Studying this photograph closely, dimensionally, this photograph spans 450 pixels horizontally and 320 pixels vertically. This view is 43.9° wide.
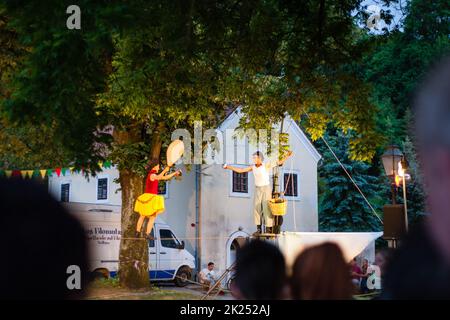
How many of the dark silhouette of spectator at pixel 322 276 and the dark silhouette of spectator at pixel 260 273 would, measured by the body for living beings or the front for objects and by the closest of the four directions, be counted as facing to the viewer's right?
0

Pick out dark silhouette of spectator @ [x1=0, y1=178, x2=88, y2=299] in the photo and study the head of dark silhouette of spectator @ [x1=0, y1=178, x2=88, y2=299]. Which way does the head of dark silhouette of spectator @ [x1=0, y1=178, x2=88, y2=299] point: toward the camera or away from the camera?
away from the camera

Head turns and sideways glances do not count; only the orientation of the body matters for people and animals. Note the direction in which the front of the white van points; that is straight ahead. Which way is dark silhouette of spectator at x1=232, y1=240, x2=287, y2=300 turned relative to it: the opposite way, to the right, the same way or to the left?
to the left

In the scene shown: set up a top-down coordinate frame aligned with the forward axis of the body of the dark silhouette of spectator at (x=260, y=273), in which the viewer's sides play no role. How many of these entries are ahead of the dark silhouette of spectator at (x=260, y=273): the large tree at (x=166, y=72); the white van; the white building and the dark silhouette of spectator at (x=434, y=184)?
3

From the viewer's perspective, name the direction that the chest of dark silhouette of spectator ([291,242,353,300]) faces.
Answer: away from the camera

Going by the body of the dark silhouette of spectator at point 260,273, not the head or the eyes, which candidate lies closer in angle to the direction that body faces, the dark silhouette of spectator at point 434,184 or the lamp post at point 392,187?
the lamp post

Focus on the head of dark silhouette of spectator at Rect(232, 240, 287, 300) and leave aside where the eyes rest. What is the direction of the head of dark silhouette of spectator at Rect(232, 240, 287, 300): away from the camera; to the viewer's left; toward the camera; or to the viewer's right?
away from the camera

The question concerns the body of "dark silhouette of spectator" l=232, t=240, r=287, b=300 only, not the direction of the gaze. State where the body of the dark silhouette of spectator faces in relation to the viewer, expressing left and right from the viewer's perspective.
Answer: facing away from the viewer

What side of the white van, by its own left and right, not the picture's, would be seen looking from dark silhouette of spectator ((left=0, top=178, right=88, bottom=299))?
right

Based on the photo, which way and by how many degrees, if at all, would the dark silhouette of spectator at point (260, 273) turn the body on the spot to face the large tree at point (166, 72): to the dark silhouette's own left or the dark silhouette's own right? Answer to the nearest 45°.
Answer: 0° — they already face it

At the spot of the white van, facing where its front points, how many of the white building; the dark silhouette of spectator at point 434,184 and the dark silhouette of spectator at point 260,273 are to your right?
2

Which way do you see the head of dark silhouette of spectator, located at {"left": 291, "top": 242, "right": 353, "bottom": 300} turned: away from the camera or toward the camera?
away from the camera

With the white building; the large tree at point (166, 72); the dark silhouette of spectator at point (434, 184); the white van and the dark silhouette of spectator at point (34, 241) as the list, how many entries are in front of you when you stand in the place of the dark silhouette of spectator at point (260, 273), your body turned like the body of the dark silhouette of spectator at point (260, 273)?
3

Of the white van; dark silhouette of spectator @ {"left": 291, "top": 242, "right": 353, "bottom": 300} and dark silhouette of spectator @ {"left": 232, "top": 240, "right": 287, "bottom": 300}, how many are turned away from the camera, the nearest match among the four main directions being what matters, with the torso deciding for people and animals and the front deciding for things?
2

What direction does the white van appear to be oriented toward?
to the viewer's right
